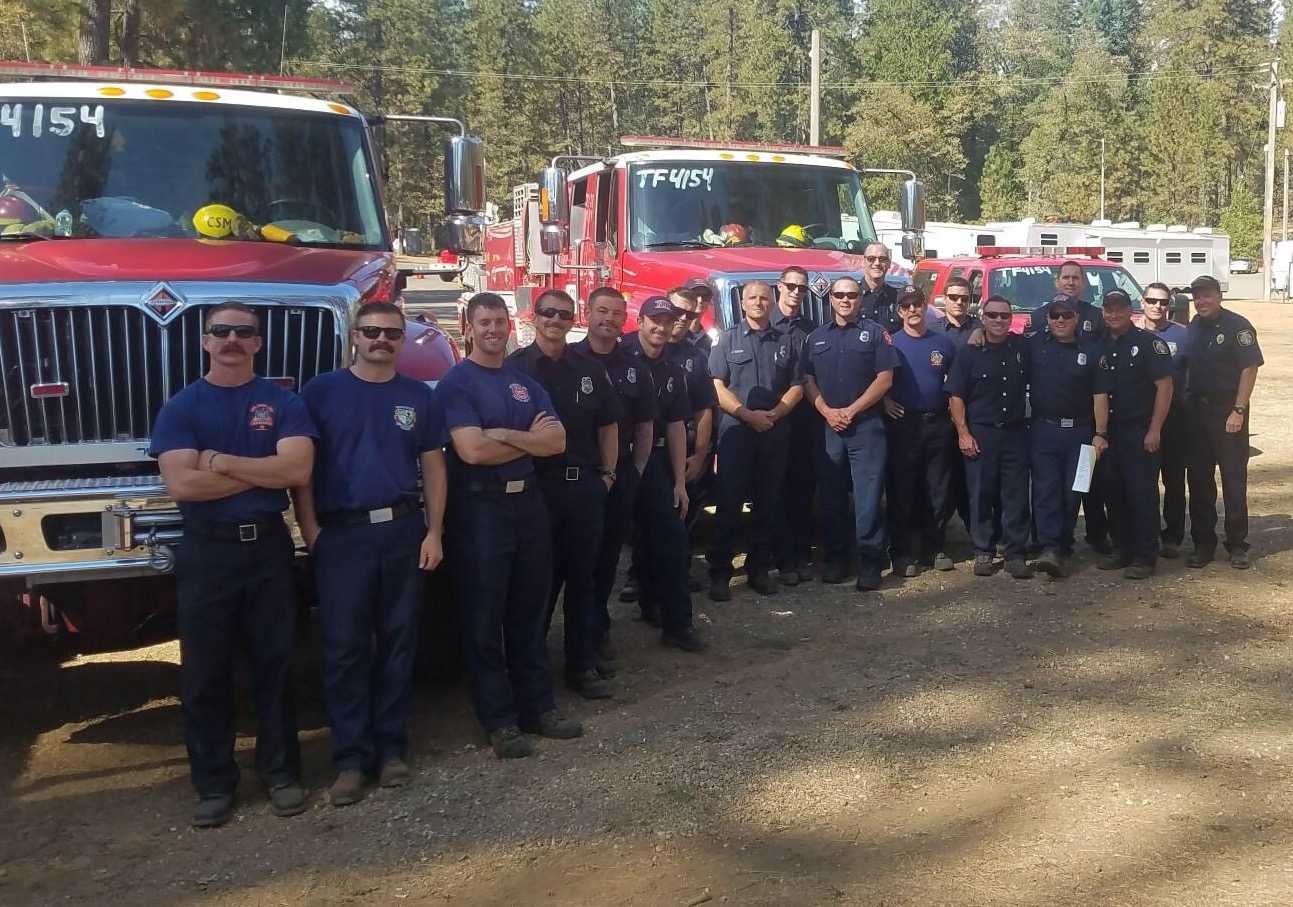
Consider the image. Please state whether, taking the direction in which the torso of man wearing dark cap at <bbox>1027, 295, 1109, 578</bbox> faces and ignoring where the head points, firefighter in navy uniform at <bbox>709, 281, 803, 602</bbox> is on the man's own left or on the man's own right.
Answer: on the man's own right

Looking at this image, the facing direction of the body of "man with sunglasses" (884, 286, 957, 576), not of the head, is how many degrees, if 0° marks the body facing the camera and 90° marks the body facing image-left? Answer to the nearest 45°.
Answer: approximately 0°

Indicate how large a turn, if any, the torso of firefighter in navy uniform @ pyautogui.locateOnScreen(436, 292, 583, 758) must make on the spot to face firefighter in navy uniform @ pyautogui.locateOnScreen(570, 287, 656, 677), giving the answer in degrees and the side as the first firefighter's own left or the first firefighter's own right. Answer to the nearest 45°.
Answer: approximately 90° to the first firefighter's own left

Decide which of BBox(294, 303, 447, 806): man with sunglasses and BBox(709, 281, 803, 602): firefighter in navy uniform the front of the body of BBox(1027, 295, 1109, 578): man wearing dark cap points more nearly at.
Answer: the man with sunglasses

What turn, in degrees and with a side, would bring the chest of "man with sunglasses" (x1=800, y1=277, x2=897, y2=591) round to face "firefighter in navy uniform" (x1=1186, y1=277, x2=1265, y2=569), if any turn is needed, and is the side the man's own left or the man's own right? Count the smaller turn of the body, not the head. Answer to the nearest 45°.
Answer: approximately 90° to the man's own left
